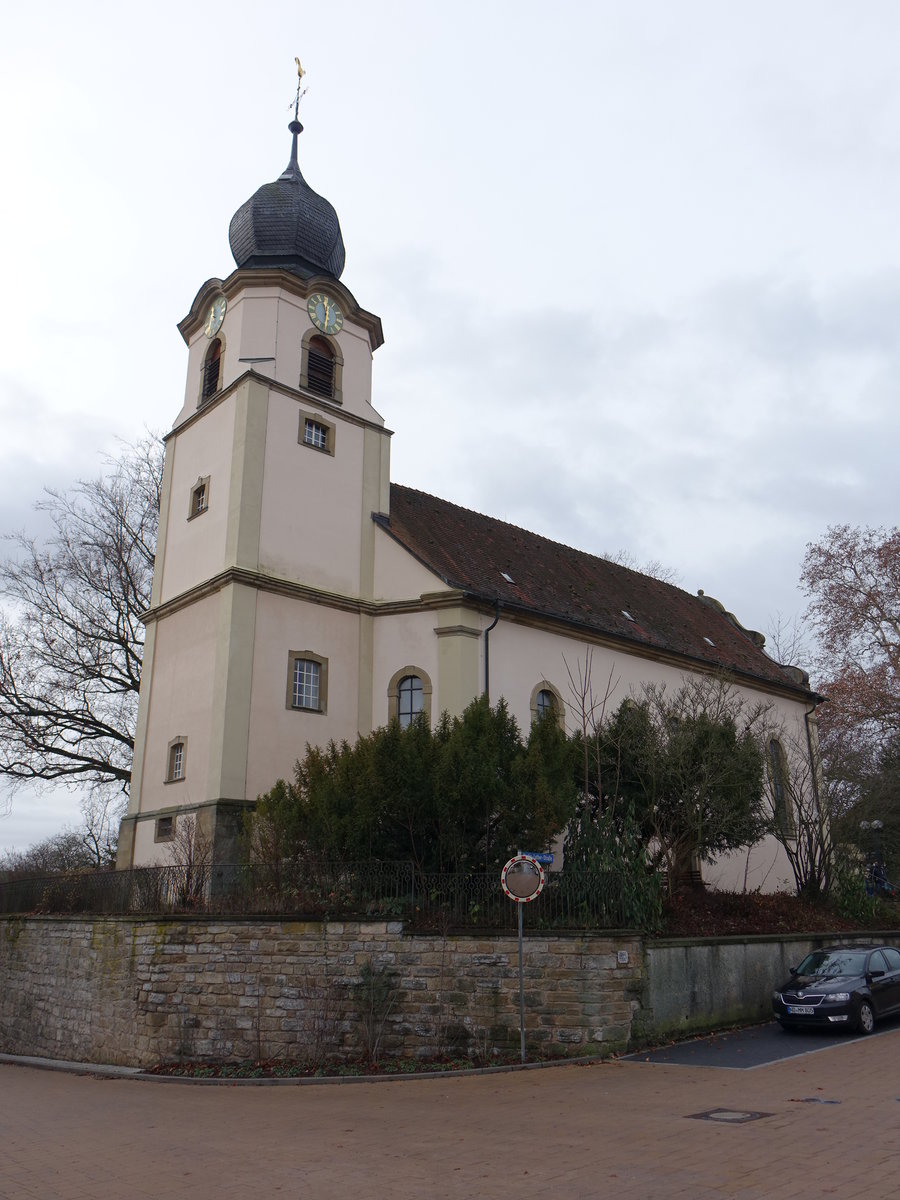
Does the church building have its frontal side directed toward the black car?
no

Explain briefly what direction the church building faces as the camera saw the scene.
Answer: facing the viewer and to the left of the viewer

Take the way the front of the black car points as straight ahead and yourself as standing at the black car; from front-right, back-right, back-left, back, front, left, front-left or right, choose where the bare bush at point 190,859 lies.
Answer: front-right

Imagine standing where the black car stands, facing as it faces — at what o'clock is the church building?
The church building is roughly at 2 o'clock from the black car.

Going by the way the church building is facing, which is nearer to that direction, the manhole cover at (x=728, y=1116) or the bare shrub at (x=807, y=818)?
the manhole cover

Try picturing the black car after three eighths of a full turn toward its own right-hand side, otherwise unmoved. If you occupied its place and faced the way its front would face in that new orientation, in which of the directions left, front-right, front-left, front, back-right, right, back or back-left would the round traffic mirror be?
back-left

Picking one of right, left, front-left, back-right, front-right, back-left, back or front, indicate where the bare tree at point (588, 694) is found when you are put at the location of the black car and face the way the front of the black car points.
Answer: right

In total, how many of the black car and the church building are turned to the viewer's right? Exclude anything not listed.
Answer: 0

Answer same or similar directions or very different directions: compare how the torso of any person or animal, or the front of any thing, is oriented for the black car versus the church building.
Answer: same or similar directions

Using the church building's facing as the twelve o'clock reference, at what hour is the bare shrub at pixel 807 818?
The bare shrub is roughly at 7 o'clock from the church building.

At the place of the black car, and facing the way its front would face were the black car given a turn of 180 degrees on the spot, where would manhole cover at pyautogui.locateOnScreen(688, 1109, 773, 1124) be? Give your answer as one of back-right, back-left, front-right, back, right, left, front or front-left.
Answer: back-right

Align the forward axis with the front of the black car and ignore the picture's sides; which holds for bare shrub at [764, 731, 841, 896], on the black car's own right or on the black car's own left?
on the black car's own right

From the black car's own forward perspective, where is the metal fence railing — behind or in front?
in front

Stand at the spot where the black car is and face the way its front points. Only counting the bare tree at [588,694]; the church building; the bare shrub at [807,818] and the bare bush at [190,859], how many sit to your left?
0
